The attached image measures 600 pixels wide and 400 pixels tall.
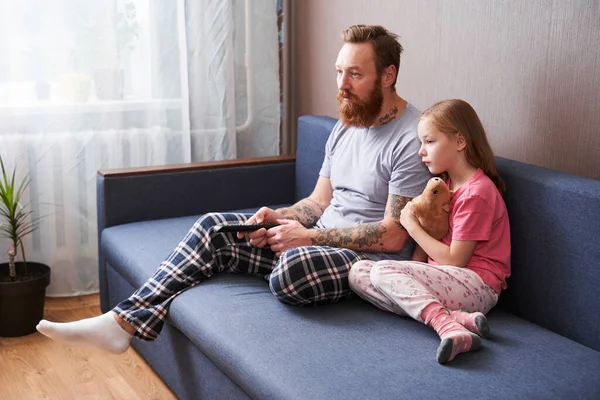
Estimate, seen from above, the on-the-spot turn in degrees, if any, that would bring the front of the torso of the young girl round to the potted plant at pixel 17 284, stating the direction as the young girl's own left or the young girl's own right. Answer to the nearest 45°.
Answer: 0° — they already face it

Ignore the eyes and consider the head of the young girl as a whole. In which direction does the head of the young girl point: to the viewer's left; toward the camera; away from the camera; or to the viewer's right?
to the viewer's left

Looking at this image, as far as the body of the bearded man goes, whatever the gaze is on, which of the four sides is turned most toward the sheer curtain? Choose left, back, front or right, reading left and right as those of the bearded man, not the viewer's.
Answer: right

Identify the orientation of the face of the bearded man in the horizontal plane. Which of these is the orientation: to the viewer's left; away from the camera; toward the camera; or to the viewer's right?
to the viewer's left

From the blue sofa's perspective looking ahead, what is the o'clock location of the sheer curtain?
The sheer curtain is roughly at 3 o'clock from the blue sofa.

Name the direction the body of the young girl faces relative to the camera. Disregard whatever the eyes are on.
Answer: to the viewer's left

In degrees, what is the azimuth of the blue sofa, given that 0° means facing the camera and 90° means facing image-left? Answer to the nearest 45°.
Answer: approximately 45°

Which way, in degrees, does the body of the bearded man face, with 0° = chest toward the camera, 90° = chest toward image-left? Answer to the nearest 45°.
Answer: approximately 45°
